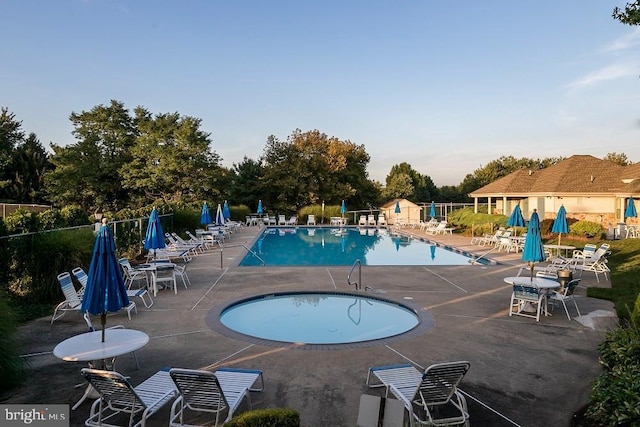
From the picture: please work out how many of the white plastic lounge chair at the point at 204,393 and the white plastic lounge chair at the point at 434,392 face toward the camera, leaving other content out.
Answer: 0

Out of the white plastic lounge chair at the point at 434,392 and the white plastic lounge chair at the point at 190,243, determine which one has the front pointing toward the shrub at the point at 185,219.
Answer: the white plastic lounge chair at the point at 434,392

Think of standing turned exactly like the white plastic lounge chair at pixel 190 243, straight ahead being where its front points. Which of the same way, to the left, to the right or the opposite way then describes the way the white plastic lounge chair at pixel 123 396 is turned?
to the left

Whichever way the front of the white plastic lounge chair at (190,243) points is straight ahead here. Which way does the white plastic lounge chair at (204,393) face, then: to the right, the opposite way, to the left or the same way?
to the left

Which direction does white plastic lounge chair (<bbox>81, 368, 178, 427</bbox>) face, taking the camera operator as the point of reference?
facing away from the viewer and to the right of the viewer

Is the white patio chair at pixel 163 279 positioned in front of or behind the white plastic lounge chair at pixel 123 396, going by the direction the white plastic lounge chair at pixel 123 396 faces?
in front

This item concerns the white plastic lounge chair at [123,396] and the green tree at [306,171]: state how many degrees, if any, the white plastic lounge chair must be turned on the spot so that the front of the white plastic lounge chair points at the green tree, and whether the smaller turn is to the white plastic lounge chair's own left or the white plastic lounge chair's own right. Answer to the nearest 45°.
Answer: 0° — it already faces it

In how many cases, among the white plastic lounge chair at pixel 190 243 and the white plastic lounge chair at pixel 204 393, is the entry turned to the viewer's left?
0

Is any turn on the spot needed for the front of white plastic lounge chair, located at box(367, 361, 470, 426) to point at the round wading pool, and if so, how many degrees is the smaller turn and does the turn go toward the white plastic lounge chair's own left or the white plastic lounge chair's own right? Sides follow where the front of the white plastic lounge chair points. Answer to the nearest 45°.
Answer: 0° — it already faces it

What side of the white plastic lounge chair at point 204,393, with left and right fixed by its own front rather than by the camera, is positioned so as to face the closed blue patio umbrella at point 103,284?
left

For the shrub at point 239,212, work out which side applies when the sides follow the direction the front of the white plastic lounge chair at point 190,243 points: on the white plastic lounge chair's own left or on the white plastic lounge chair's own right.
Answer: on the white plastic lounge chair's own left

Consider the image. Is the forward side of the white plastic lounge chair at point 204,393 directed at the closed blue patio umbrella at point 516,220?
yes

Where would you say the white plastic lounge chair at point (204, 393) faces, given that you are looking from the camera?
facing away from the viewer and to the right of the viewer

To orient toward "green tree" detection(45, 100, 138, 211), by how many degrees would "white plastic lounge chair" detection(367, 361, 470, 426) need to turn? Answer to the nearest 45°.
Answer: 0° — it already faces it

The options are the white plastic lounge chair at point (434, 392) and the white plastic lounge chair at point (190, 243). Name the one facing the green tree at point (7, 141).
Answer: the white plastic lounge chair at point (434, 392)

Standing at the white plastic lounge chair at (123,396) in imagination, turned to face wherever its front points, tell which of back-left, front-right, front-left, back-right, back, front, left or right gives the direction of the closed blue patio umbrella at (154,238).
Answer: front-left

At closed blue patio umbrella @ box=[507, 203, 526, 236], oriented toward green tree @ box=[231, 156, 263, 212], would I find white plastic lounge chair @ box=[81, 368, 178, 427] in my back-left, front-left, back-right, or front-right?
back-left

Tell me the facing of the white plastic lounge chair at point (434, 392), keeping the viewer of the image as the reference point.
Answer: facing away from the viewer and to the left of the viewer
